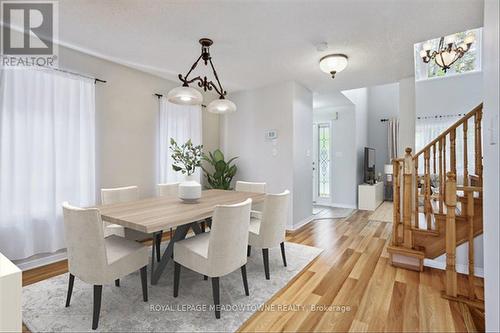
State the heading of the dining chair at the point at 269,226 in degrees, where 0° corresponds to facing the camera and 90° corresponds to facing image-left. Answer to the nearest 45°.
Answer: approximately 135°

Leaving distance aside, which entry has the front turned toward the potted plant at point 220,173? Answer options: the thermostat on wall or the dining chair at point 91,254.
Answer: the dining chair

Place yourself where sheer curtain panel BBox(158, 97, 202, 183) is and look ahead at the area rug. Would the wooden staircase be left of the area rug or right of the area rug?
left

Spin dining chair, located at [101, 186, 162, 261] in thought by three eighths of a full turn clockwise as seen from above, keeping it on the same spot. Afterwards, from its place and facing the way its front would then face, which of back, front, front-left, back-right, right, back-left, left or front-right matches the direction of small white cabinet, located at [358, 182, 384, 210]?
back

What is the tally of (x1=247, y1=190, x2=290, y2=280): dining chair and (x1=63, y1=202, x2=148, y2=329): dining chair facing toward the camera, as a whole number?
0

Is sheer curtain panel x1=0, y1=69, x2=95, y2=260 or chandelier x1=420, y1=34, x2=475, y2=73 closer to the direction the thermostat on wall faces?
the sheer curtain panel

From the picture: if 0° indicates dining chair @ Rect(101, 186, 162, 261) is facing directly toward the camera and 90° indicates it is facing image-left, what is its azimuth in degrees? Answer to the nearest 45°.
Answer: approximately 315°

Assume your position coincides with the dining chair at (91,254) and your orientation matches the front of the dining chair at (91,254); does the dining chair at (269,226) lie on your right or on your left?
on your right

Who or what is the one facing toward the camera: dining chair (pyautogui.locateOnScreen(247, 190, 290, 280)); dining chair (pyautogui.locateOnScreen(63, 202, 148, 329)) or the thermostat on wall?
the thermostat on wall

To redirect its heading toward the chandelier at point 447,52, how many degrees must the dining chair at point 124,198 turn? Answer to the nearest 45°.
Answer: approximately 45° to its left

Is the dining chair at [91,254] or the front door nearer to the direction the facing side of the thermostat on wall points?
the dining chair

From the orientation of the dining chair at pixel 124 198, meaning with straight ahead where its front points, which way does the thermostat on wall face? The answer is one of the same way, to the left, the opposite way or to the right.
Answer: to the right

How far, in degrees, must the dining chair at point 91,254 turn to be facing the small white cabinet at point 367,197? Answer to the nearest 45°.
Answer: approximately 45° to its right

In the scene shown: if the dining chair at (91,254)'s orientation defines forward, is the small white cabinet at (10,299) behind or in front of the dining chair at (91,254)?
behind

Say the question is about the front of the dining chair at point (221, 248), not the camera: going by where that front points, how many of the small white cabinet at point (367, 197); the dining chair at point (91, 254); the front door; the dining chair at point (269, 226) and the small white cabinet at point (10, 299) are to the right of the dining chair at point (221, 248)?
3

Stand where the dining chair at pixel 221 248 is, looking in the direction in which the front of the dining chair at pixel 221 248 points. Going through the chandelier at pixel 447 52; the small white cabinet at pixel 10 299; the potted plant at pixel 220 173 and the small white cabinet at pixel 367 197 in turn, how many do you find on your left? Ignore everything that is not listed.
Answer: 1
